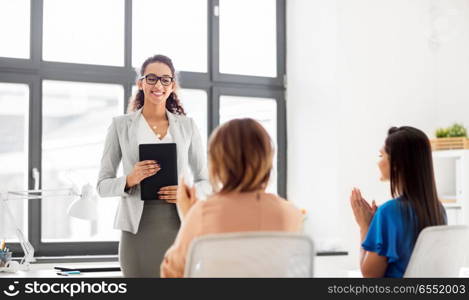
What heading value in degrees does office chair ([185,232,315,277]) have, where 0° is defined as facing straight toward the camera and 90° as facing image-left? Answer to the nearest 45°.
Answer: approximately 180°

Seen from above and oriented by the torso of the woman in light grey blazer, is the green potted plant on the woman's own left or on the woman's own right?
on the woman's own left

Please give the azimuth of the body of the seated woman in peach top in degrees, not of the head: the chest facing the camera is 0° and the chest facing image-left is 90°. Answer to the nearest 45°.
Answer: approximately 180°

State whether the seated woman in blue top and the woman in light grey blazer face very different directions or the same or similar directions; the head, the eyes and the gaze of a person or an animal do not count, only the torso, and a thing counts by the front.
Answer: very different directions

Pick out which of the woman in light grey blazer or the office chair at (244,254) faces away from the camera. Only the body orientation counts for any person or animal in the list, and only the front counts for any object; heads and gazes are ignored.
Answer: the office chair

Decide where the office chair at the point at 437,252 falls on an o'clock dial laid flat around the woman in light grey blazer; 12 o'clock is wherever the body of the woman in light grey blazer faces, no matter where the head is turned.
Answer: The office chair is roughly at 10 o'clock from the woman in light grey blazer.

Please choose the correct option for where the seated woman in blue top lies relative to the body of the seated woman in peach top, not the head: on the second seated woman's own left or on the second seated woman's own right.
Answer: on the second seated woman's own right

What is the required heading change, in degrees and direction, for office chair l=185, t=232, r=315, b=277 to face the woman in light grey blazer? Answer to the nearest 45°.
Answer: approximately 45° to its left

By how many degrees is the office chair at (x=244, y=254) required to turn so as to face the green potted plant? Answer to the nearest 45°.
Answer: approximately 45° to its right

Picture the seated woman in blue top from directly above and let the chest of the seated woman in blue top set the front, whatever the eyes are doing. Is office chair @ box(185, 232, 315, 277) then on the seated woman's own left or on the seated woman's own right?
on the seated woman's own left

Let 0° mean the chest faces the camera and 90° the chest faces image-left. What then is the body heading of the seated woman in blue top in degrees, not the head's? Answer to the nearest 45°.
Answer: approximately 135°

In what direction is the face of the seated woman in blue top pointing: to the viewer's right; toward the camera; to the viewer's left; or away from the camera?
to the viewer's left

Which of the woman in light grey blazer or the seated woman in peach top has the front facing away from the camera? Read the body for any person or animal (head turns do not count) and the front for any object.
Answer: the seated woman in peach top
